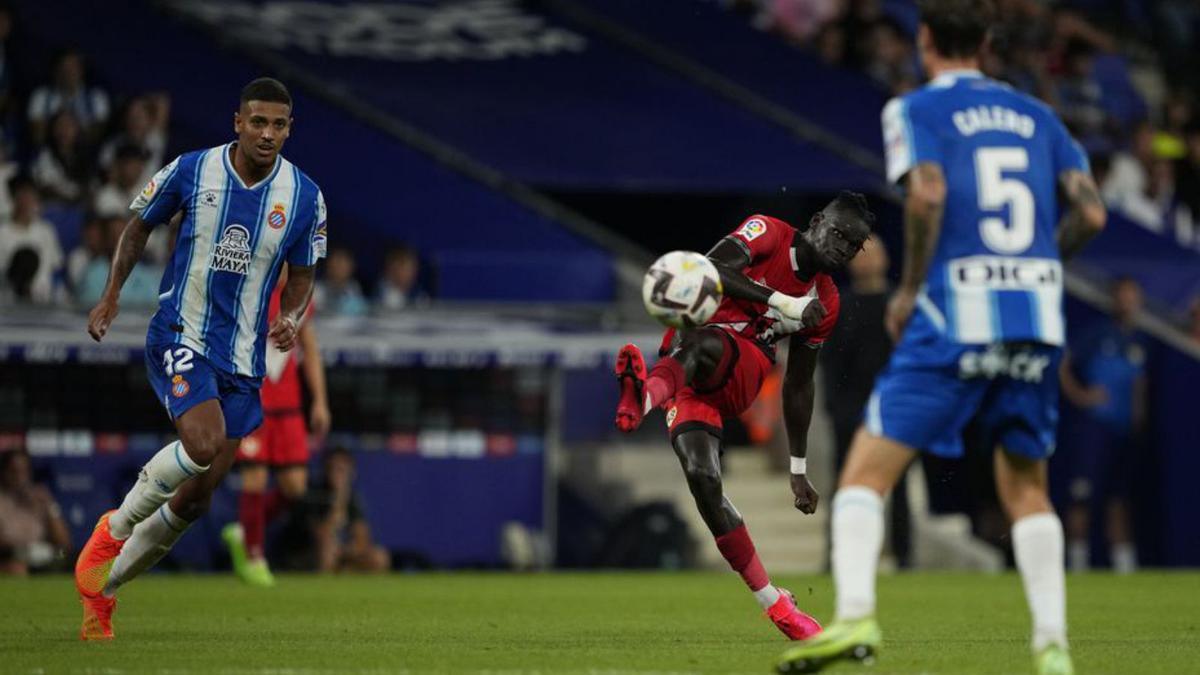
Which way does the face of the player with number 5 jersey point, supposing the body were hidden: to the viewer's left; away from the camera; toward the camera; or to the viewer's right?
away from the camera

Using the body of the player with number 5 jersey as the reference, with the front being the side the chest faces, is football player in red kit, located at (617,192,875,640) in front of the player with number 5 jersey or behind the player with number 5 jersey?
in front

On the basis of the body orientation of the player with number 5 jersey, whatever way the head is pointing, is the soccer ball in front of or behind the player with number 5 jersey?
in front

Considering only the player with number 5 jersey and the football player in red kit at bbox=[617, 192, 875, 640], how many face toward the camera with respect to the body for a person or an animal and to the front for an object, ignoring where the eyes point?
1

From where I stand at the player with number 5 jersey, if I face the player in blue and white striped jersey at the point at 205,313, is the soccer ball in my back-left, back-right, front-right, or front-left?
front-right

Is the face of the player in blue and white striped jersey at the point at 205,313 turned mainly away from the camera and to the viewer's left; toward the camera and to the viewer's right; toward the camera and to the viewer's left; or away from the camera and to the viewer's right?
toward the camera and to the viewer's right

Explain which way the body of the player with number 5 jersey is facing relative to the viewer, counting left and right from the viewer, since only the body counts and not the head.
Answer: facing away from the viewer and to the left of the viewer

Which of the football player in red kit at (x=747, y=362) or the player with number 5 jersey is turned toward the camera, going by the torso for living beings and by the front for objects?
the football player in red kit

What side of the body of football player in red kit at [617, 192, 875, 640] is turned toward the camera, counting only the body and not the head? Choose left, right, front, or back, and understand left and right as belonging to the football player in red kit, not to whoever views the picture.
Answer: front
